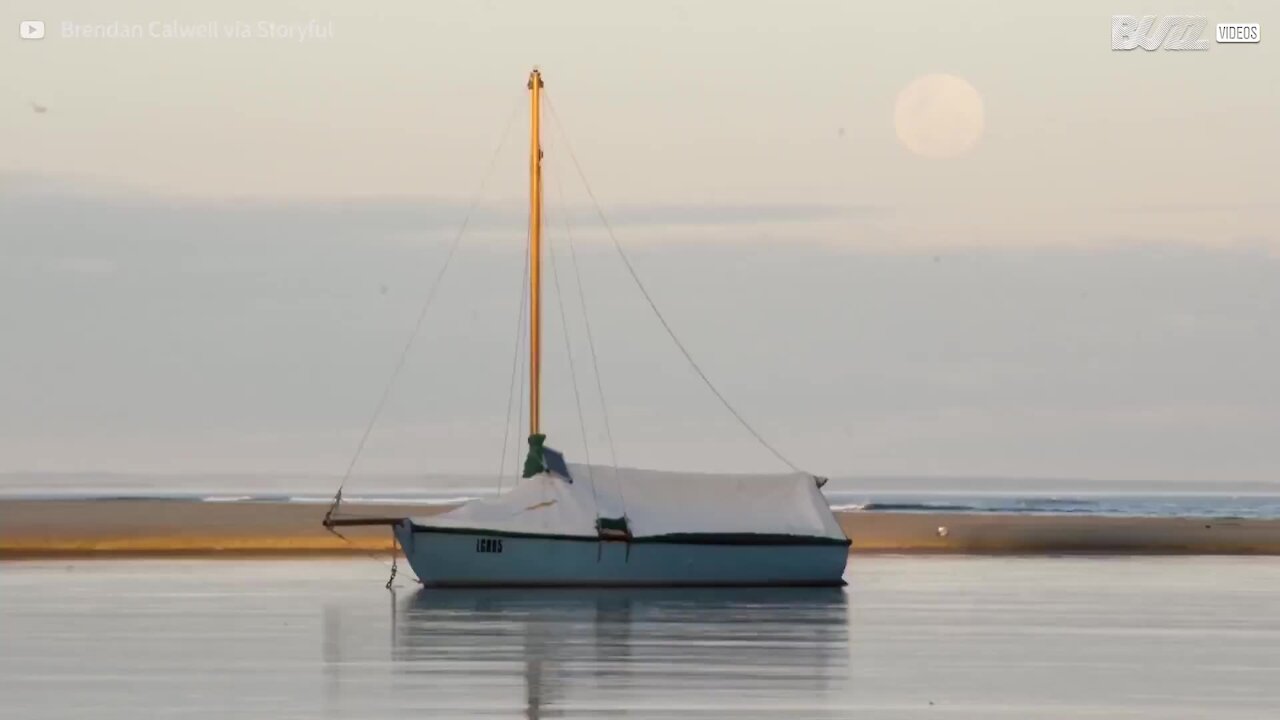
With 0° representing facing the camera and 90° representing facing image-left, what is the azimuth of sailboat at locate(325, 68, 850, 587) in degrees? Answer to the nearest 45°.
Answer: approximately 90°
